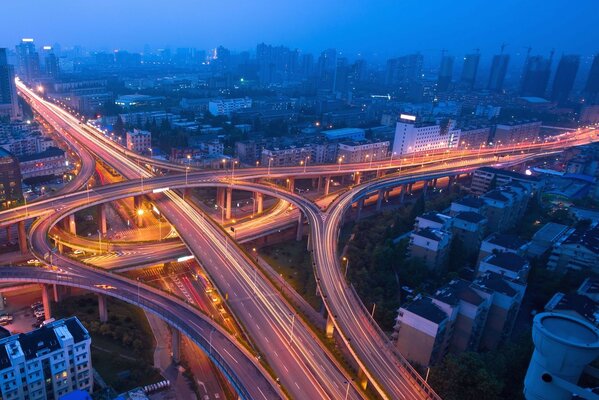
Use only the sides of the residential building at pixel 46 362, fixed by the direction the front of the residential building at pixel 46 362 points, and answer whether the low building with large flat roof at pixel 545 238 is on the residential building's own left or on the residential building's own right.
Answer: on the residential building's own left

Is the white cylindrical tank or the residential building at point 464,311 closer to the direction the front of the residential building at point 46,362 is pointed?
the white cylindrical tank

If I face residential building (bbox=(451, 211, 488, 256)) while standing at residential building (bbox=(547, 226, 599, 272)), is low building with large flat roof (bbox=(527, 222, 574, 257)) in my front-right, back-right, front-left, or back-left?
front-right

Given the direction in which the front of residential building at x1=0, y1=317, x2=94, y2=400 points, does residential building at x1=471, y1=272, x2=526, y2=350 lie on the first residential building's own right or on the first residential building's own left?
on the first residential building's own left

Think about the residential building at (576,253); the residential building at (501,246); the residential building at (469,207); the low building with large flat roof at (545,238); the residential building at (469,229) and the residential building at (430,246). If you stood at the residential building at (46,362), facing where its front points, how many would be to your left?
6

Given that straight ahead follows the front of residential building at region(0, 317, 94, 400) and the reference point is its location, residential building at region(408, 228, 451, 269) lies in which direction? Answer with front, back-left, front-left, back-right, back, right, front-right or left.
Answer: left

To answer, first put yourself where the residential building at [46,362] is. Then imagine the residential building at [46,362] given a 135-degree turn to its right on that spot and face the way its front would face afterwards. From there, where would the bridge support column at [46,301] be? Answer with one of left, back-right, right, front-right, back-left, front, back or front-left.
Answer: front-right

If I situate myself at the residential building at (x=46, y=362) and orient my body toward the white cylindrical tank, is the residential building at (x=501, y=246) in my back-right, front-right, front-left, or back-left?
front-left

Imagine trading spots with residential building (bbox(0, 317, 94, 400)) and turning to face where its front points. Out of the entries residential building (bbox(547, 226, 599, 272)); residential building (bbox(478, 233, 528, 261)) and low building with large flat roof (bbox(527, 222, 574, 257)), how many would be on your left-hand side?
3

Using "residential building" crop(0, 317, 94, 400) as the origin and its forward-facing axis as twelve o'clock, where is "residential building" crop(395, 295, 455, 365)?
"residential building" crop(395, 295, 455, 365) is roughly at 10 o'clock from "residential building" crop(0, 317, 94, 400).

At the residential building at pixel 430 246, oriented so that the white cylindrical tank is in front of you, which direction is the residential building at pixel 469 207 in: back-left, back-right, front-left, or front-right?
back-left

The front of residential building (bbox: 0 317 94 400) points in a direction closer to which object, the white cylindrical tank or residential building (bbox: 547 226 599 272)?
the white cylindrical tank

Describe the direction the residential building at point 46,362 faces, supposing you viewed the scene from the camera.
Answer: facing the viewer

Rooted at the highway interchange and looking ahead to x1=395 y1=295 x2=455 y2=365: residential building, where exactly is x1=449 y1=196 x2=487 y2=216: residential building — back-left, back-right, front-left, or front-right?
front-left

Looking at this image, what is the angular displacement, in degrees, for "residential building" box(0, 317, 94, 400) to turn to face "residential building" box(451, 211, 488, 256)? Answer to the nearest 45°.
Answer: approximately 90° to its left

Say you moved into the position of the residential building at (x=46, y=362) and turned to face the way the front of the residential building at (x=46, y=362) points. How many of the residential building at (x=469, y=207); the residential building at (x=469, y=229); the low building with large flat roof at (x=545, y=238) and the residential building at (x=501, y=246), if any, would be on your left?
4
